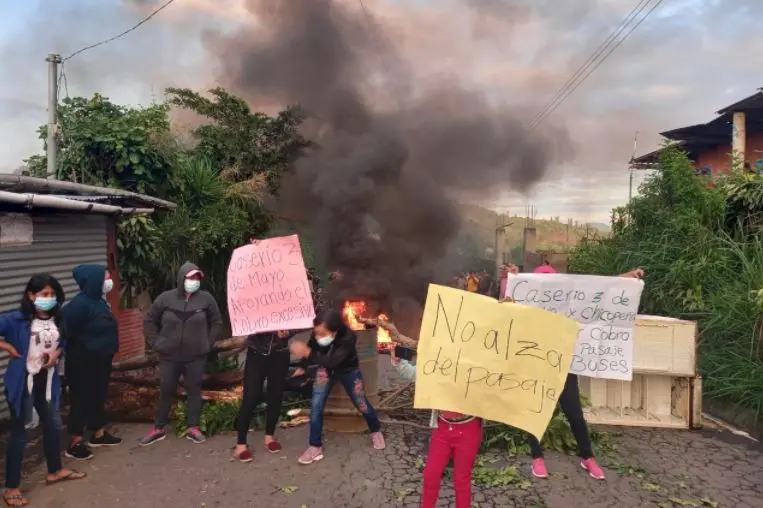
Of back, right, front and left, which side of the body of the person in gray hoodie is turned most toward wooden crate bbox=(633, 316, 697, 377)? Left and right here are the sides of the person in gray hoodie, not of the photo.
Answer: left

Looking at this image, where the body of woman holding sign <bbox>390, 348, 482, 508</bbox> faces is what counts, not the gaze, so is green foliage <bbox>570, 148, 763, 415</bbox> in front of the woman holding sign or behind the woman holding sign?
behind

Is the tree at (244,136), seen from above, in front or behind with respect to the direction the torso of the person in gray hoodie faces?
behind

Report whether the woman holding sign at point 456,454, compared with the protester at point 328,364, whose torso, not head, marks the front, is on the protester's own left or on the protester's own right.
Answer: on the protester's own left

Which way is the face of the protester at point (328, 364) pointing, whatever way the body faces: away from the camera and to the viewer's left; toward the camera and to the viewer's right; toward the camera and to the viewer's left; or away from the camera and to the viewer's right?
toward the camera and to the viewer's left

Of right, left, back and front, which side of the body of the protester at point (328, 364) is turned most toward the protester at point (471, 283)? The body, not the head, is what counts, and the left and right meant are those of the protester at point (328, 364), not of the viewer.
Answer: back

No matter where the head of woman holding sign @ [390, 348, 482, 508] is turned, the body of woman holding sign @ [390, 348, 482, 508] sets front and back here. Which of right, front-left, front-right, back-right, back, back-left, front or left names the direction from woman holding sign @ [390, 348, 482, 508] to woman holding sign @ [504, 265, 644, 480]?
back-left

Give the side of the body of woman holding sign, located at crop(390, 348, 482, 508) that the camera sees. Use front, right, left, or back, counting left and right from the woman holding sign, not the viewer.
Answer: front

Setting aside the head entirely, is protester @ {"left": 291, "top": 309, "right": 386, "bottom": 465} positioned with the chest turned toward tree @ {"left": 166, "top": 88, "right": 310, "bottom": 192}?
no

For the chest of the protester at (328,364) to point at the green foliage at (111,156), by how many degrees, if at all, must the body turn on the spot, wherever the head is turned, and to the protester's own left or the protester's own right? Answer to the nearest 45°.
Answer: approximately 90° to the protester's own right

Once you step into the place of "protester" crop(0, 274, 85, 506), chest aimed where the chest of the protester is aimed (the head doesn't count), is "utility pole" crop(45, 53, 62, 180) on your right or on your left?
on your left

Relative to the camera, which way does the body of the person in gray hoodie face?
toward the camera

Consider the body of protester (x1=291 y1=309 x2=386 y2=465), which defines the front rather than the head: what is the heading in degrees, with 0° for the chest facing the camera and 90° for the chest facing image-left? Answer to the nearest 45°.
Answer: approximately 45°

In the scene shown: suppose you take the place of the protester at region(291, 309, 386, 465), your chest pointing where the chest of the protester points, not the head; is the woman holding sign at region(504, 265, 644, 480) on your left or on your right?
on your left

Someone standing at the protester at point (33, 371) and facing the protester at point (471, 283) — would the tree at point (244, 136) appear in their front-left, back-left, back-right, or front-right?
front-left

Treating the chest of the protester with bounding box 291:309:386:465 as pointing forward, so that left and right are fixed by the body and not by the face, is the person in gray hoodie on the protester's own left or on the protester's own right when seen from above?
on the protester's own right

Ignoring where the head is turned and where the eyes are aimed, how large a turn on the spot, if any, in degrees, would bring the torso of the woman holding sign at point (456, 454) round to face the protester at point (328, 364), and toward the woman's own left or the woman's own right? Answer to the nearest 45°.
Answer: approximately 135° to the woman's own right

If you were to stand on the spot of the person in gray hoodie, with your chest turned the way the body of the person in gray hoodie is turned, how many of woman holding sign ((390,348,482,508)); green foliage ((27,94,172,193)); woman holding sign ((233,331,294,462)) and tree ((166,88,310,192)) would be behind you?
2

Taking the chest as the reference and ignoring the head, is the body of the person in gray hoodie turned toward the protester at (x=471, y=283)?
no

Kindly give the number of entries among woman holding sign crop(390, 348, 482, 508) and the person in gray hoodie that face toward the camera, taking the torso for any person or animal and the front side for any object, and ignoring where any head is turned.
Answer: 2
